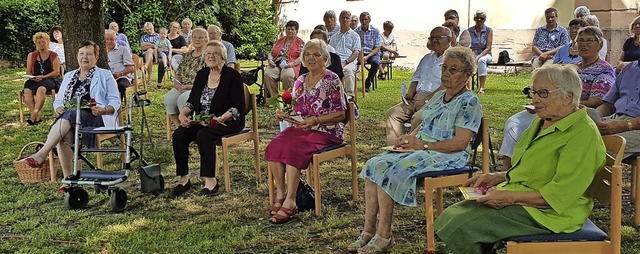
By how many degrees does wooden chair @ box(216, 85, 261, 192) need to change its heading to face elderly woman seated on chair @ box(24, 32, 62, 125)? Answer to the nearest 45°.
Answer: approximately 90° to its right

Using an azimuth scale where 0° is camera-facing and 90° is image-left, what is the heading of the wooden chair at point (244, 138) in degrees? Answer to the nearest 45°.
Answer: approximately 45°

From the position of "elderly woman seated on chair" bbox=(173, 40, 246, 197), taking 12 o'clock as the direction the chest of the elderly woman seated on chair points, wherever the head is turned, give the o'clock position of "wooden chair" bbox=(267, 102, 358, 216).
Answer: The wooden chair is roughly at 9 o'clock from the elderly woman seated on chair.

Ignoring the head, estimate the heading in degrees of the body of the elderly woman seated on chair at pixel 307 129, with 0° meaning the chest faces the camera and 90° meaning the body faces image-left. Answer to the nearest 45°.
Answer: approximately 45°

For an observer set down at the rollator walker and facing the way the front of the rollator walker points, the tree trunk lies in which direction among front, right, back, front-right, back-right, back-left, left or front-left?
back-right

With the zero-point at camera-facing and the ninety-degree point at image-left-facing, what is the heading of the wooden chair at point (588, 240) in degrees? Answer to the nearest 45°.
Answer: approximately 90°

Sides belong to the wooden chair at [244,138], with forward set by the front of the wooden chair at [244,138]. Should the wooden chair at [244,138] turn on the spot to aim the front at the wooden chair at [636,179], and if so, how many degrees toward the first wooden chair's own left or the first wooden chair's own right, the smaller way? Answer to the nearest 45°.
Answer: approximately 90° to the first wooden chair's own left

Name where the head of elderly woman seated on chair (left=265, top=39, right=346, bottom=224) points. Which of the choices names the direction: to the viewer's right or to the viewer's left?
to the viewer's left

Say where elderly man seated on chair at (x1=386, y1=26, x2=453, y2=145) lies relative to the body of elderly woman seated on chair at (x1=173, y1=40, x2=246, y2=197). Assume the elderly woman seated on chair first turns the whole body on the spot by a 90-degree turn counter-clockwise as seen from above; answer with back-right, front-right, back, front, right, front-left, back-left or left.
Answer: front-left

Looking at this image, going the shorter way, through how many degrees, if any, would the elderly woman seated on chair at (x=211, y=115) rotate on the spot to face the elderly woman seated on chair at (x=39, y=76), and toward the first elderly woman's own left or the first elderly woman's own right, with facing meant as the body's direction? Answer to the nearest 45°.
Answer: approximately 90° to the first elderly woman's own right

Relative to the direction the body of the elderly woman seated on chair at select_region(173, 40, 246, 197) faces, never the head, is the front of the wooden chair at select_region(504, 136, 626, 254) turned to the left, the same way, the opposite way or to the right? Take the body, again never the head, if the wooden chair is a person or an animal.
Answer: to the right
